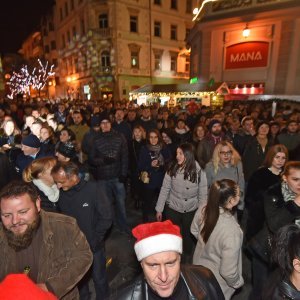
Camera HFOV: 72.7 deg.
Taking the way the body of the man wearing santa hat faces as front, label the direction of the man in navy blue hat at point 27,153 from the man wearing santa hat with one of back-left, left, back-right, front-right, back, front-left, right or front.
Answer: back-right

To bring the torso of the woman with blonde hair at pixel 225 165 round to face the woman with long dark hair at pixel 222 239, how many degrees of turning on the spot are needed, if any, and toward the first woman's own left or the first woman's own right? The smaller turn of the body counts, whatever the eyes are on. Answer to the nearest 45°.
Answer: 0° — they already face them

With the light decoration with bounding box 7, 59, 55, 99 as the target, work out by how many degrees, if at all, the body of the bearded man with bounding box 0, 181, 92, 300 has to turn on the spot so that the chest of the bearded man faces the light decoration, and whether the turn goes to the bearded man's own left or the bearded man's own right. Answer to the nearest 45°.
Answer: approximately 135° to the bearded man's own right

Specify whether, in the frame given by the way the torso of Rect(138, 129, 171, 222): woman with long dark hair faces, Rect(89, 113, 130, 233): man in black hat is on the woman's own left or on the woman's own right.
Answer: on the woman's own right

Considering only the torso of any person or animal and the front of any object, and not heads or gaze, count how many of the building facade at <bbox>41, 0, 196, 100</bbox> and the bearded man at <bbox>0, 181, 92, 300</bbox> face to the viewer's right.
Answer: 0

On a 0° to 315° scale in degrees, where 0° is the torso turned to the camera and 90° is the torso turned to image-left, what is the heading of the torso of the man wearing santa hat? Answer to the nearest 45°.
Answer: approximately 0°

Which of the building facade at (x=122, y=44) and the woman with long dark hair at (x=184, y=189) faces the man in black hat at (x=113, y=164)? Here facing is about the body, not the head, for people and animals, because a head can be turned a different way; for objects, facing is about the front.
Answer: the building facade

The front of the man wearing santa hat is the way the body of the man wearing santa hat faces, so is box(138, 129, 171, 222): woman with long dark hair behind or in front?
behind

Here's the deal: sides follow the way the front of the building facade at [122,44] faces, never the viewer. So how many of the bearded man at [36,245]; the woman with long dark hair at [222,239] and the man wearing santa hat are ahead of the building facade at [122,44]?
3

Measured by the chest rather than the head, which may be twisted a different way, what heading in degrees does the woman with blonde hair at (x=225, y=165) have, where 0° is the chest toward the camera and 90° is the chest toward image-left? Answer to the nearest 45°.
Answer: approximately 0°
